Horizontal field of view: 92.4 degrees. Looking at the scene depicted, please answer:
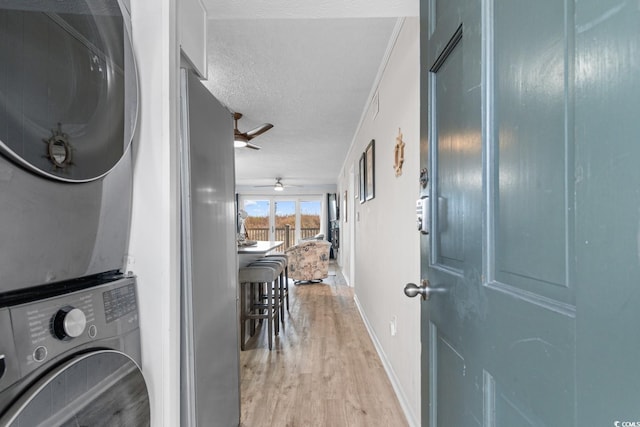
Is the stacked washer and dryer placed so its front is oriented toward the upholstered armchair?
no

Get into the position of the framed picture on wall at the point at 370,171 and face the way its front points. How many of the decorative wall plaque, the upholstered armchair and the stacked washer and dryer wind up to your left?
2

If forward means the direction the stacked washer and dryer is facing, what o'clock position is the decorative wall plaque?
The decorative wall plaque is roughly at 10 o'clock from the stacked washer and dryer.

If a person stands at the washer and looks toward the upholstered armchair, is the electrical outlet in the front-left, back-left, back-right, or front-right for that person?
front-right

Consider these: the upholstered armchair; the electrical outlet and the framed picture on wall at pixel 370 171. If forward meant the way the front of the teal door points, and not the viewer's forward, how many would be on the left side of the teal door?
0

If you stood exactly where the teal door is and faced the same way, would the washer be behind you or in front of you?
in front

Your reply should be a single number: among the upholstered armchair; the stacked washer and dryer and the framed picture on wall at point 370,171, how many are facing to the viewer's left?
1

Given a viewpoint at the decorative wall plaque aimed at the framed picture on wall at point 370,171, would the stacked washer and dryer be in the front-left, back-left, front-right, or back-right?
back-left

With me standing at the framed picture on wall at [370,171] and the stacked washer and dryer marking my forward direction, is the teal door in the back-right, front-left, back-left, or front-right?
front-left

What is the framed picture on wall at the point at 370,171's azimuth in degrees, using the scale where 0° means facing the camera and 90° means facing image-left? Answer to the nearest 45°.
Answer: approximately 90°

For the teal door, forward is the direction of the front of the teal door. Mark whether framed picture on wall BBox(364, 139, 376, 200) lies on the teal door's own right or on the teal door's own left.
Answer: on the teal door's own right

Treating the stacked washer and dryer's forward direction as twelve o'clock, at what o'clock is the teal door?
The teal door is roughly at 12 o'clock from the stacked washer and dryer.

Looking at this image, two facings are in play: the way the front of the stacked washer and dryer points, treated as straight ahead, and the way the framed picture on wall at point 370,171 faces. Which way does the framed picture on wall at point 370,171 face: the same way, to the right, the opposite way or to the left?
the opposite way

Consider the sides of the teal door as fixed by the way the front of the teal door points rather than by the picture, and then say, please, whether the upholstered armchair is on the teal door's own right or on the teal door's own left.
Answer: on the teal door's own right
